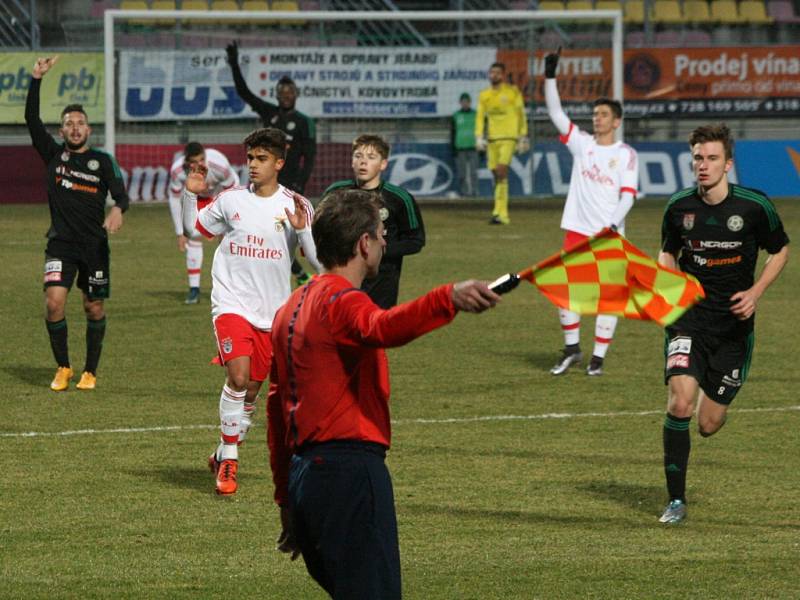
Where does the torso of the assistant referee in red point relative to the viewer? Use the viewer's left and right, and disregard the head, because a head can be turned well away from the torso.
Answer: facing away from the viewer and to the right of the viewer

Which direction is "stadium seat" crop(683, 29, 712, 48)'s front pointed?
toward the camera

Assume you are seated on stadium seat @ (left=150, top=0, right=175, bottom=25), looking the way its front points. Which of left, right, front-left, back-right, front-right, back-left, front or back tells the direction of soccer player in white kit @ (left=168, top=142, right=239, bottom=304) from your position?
front

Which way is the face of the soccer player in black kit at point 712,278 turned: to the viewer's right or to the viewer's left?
to the viewer's left

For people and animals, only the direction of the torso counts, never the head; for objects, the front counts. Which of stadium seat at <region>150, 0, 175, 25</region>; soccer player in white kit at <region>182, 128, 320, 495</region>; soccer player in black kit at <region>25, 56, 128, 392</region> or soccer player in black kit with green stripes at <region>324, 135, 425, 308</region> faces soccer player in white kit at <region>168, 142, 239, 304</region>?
the stadium seat

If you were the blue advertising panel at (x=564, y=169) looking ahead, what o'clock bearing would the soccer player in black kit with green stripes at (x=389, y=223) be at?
The soccer player in black kit with green stripes is roughly at 12 o'clock from the blue advertising panel.

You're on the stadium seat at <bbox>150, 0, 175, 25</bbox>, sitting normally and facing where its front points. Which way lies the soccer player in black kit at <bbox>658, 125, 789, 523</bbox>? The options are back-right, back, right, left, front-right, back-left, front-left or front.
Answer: front

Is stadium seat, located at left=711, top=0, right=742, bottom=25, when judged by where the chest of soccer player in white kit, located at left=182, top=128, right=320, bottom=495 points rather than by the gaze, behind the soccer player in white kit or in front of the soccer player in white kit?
behind

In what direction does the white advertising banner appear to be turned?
toward the camera

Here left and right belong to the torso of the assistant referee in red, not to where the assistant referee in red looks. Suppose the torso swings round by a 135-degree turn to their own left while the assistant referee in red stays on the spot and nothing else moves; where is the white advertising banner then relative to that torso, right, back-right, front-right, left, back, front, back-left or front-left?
right

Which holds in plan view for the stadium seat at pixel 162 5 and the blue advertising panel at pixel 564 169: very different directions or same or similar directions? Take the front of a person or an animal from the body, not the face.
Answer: same or similar directions

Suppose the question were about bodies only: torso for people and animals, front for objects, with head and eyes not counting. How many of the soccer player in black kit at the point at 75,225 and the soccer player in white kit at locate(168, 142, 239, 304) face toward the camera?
2

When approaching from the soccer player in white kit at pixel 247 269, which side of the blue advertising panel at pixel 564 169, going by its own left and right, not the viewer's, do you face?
front

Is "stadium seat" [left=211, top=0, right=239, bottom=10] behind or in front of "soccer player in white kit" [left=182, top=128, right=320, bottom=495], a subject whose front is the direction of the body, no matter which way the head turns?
behind

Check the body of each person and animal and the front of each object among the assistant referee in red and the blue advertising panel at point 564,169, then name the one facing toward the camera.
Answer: the blue advertising panel

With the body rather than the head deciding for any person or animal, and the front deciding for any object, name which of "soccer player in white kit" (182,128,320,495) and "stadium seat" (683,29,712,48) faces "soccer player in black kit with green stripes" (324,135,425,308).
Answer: the stadium seat

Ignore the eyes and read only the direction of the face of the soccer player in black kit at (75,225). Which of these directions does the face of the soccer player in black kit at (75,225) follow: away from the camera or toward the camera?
toward the camera
